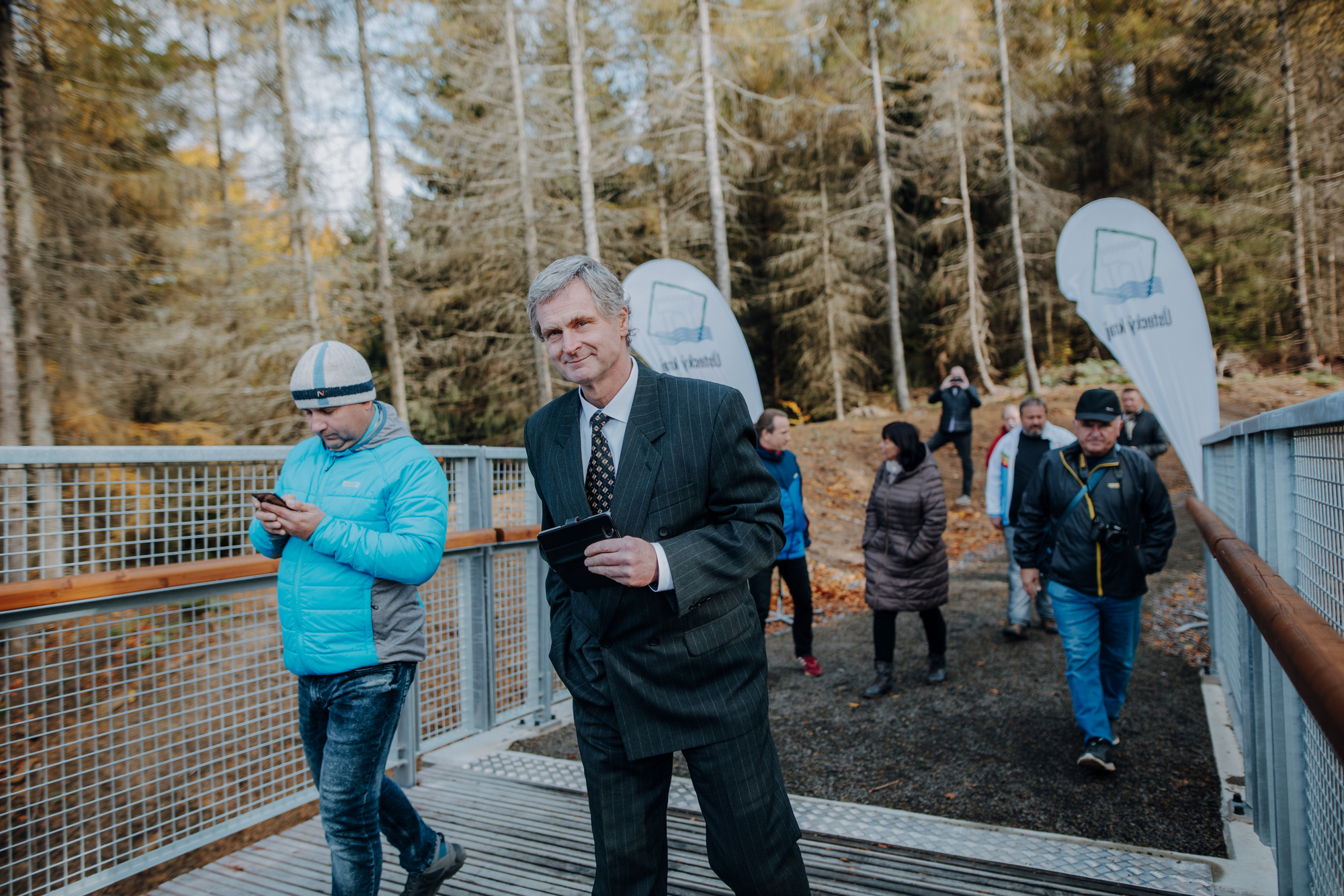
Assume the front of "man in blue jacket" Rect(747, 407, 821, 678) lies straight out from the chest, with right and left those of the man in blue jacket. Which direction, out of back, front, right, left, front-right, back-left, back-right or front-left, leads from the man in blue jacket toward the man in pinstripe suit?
front-right

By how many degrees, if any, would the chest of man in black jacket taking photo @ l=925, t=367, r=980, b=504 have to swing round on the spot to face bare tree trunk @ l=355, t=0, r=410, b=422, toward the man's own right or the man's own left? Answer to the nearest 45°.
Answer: approximately 90° to the man's own right

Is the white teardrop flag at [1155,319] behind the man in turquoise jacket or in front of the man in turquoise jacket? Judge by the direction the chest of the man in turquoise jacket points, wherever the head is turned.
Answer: behind

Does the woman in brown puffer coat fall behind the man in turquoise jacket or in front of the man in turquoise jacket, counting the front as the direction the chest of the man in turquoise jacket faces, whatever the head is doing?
behind

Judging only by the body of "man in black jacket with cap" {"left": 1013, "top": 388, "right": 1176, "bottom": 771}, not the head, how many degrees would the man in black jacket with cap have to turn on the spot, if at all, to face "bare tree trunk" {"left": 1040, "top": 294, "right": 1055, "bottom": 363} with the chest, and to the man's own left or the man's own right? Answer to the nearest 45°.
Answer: approximately 180°

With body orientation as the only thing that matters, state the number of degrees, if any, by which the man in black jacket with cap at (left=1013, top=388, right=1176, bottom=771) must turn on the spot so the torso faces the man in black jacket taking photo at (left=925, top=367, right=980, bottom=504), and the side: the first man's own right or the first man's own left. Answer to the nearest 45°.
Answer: approximately 180°

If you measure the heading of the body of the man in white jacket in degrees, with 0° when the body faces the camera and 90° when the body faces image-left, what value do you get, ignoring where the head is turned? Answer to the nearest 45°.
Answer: approximately 0°
